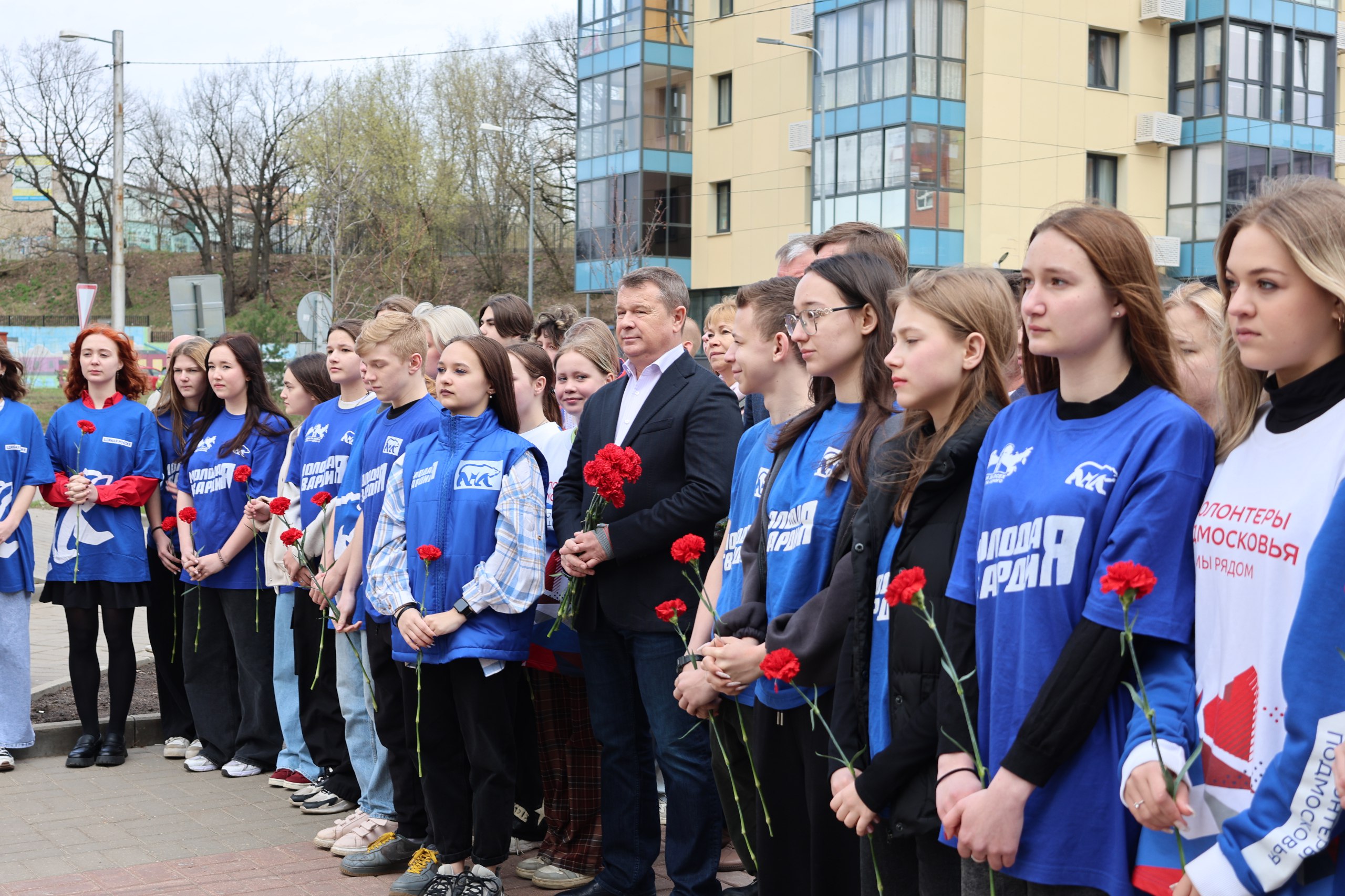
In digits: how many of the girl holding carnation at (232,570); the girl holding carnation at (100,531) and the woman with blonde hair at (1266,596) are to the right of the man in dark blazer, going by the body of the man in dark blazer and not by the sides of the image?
2

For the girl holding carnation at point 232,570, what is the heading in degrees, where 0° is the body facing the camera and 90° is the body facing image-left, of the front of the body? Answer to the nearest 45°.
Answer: approximately 45°

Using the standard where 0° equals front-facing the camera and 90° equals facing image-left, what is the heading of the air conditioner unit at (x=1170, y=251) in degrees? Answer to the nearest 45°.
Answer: approximately 0°

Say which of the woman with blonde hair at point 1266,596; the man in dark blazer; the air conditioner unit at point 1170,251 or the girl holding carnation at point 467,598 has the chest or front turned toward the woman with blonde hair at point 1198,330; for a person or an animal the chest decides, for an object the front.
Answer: the air conditioner unit
